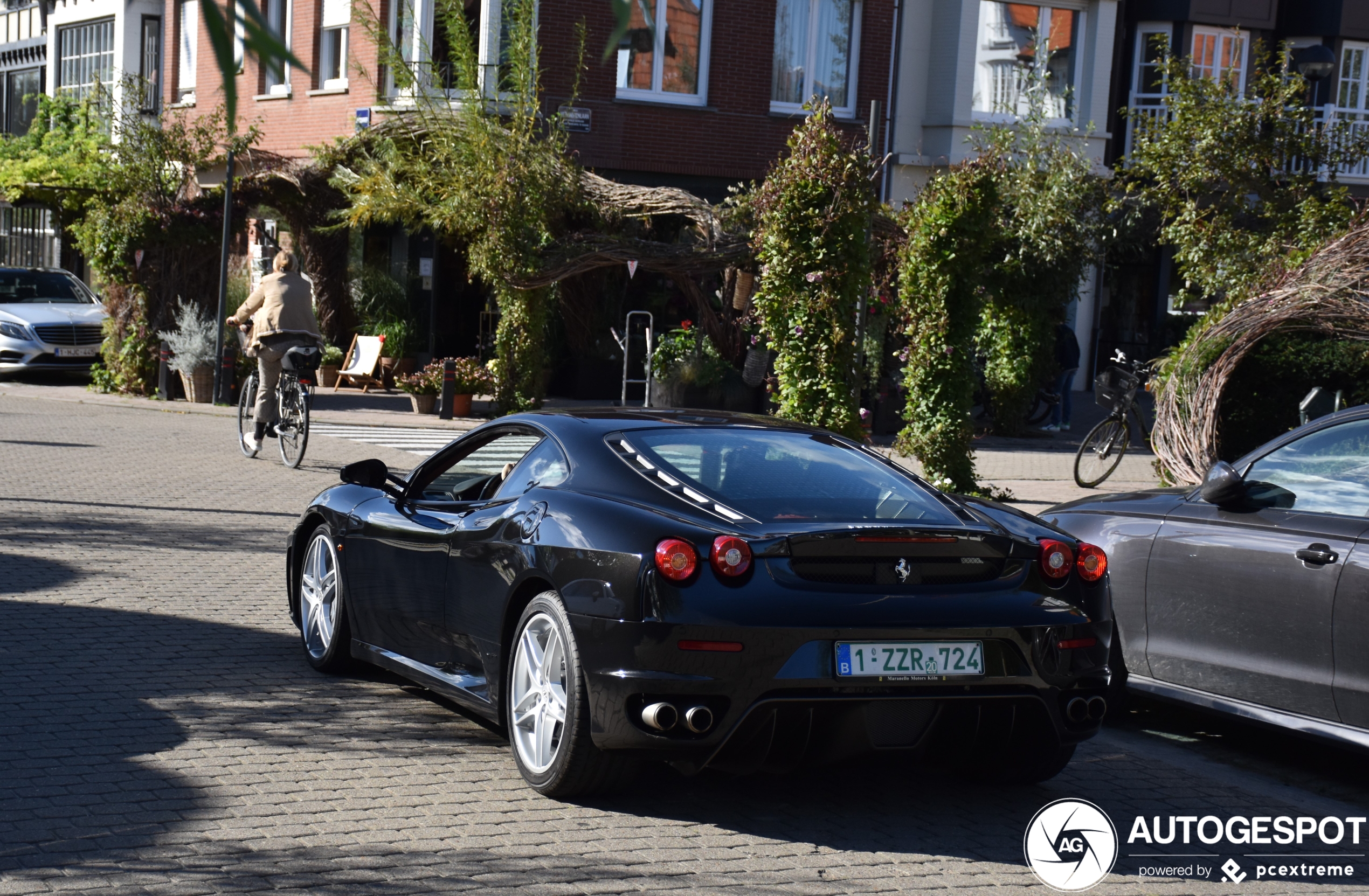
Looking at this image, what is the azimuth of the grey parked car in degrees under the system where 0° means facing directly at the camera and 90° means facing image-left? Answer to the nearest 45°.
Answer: approximately 135°

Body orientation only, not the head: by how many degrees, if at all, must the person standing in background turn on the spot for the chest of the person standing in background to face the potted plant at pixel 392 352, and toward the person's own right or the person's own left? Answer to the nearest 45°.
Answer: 0° — they already face it

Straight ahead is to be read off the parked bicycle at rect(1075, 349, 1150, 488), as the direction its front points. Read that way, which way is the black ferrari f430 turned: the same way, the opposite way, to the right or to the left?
to the right

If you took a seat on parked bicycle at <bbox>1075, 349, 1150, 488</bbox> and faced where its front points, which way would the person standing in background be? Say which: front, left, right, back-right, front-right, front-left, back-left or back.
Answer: back-right

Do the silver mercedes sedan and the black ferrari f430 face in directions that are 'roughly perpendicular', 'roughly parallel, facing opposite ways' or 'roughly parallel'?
roughly parallel, facing opposite ways

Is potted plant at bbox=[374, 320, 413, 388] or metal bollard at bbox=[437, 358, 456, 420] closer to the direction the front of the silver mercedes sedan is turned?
the metal bollard

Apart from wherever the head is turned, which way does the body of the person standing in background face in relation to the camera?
to the viewer's left

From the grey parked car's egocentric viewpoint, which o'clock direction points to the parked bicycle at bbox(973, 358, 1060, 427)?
The parked bicycle is roughly at 1 o'clock from the grey parked car.

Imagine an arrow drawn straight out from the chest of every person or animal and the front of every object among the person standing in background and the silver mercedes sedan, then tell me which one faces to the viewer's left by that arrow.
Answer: the person standing in background
